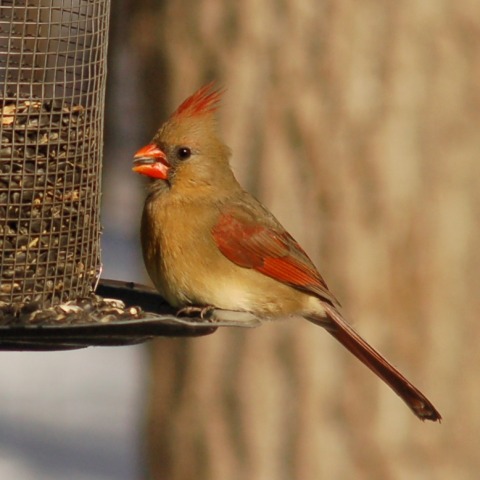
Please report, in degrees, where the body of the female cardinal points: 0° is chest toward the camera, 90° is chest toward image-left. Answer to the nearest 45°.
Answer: approximately 90°

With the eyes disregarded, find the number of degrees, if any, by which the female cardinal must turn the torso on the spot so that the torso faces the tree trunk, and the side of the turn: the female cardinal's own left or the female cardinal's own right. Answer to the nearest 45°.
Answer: approximately 135° to the female cardinal's own right
